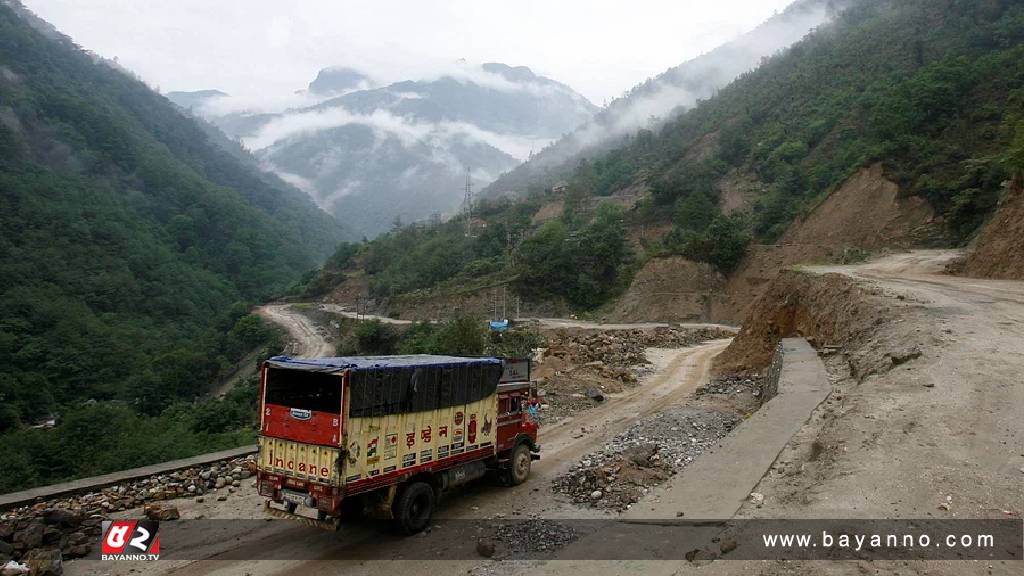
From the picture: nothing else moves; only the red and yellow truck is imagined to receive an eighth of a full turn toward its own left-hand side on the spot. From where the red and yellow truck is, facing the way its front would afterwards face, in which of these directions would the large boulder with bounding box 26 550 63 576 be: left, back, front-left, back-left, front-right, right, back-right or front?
left

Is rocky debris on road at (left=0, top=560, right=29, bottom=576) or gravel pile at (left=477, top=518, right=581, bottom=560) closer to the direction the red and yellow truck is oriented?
the gravel pile

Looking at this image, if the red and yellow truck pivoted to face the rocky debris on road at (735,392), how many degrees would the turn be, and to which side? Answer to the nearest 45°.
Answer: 0° — it already faces it

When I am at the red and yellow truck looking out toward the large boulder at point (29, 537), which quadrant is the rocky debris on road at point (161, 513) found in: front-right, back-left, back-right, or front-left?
front-right

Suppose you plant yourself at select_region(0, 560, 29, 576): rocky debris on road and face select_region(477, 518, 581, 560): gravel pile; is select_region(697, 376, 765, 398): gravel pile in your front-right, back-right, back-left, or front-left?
front-left

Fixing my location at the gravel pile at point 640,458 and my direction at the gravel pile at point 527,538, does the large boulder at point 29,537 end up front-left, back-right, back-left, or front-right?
front-right

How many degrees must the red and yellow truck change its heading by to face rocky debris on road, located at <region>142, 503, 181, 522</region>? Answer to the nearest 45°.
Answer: approximately 90° to its left

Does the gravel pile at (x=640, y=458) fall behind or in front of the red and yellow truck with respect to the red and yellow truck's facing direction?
in front

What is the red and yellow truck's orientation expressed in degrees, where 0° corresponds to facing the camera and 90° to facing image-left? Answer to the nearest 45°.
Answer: approximately 225°

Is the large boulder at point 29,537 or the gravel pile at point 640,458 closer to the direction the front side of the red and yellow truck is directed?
the gravel pile

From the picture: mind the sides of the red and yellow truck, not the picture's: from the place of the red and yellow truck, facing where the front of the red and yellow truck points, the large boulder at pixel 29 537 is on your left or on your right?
on your left

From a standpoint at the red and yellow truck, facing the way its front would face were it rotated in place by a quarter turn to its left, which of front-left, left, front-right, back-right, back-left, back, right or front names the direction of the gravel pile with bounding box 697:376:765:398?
right
